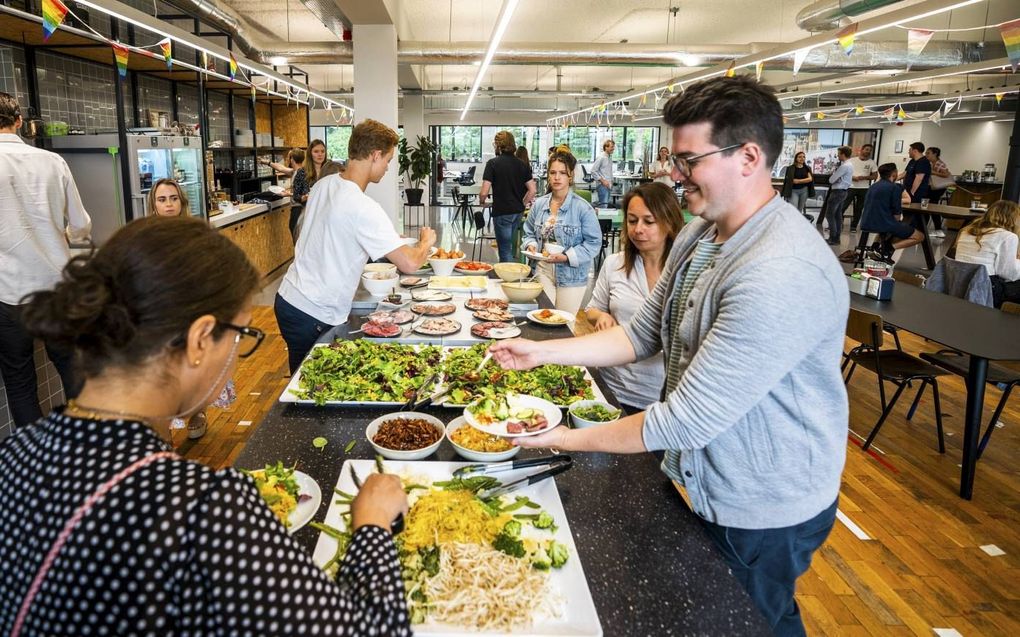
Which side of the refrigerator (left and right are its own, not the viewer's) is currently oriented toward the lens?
front

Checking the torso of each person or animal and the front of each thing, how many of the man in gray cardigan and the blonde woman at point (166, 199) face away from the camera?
0

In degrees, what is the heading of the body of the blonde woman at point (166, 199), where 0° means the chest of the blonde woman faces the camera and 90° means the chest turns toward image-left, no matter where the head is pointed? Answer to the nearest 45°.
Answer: approximately 315°

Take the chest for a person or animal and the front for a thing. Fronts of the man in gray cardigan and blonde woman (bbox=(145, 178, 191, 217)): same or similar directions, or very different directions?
very different directions

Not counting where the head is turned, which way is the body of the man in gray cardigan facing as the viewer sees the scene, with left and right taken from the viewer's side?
facing to the left of the viewer

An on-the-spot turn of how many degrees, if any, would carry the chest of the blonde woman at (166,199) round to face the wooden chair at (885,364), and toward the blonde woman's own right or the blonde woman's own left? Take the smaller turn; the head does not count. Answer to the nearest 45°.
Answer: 0° — they already face it

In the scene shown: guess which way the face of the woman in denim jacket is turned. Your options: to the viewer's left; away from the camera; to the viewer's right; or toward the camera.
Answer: toward the camera

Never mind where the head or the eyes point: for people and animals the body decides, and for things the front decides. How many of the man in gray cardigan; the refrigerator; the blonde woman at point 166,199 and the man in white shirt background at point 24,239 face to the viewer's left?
1

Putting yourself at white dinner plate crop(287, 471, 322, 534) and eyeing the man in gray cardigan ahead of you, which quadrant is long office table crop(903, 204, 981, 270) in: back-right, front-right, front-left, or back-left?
front-left

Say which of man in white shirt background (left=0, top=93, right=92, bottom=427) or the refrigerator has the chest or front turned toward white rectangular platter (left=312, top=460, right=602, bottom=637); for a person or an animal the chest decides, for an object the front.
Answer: the refrigerator

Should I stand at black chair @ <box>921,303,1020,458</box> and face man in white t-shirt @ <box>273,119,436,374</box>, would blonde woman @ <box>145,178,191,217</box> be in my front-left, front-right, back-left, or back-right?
front-right
